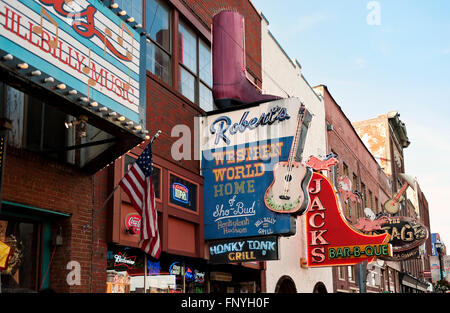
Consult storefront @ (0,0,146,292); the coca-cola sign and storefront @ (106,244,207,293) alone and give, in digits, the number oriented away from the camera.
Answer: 0

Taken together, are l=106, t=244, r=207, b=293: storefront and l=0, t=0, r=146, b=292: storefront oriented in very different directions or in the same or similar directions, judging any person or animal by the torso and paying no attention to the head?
same or similar directions

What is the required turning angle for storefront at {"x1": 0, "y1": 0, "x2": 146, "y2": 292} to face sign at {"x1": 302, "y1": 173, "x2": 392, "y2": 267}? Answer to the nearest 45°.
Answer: approximately 90° to its left

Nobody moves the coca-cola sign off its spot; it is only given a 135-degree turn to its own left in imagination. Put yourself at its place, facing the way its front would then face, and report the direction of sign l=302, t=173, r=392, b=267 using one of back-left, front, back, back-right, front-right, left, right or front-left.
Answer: front-right

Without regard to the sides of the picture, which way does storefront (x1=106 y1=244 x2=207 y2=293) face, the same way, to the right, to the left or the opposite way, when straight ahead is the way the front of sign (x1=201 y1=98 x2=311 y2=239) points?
to the left

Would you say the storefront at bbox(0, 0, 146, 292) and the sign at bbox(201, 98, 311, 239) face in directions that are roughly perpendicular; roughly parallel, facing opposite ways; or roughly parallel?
roughly perpendicular

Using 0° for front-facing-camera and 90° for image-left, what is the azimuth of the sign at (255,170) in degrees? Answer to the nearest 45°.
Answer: approximately 45°

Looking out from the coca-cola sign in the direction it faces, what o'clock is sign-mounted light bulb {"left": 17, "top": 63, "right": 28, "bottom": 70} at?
The sign-mounted light bulb is roughly at 2 o'clock from the coca-cola sign.

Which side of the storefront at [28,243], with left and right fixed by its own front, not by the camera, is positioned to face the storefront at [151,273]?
left

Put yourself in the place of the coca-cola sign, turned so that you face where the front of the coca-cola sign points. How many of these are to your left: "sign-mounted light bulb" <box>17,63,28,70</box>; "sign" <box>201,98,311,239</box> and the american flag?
1

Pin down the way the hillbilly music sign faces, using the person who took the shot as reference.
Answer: facing the viewer and to the right of the viewer

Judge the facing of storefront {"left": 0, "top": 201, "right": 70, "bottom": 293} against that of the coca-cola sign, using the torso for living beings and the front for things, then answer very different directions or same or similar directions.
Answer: same or similar directions

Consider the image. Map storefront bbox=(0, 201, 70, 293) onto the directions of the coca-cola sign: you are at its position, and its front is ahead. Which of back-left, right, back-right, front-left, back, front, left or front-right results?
right

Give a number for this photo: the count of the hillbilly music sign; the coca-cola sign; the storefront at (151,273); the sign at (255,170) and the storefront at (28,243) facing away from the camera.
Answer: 0

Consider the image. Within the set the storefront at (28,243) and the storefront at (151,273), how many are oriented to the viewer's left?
0

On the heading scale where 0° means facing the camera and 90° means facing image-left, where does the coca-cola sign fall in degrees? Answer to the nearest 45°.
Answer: approximately 315°
